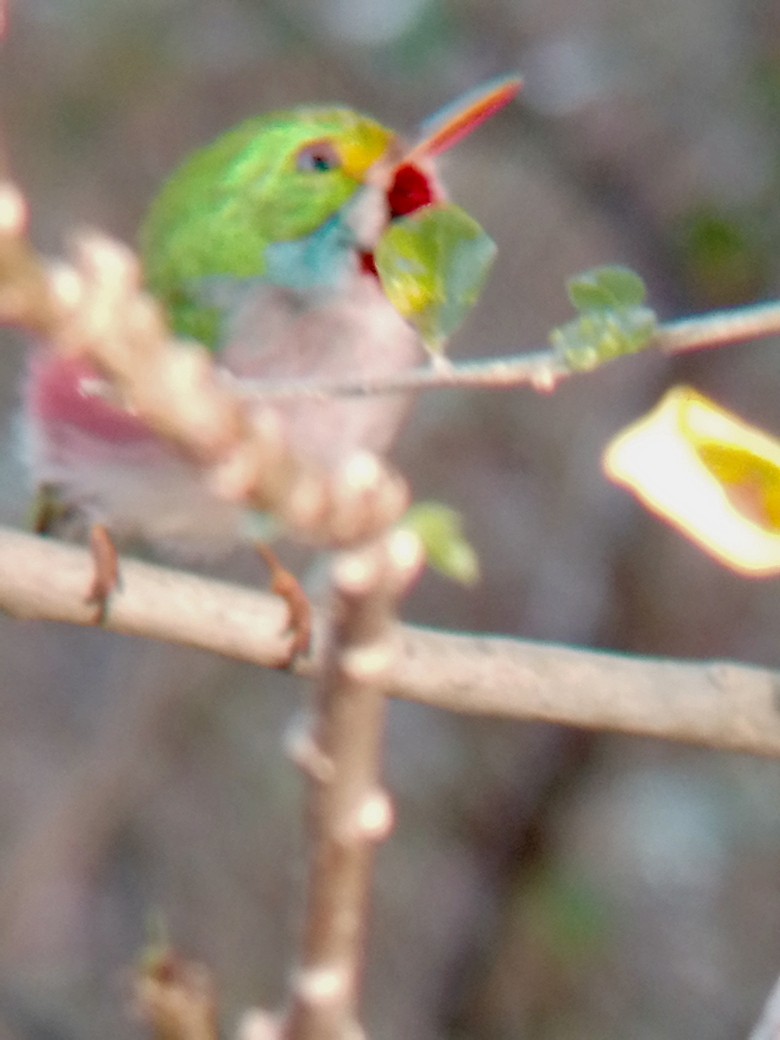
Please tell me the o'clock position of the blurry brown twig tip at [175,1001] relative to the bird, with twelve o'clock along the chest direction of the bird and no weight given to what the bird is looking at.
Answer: The blurry brown twig tip is roughly at 3 o'clock from the bird.

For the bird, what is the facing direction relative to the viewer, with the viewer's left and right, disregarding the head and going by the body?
facing to the right of the viewer
